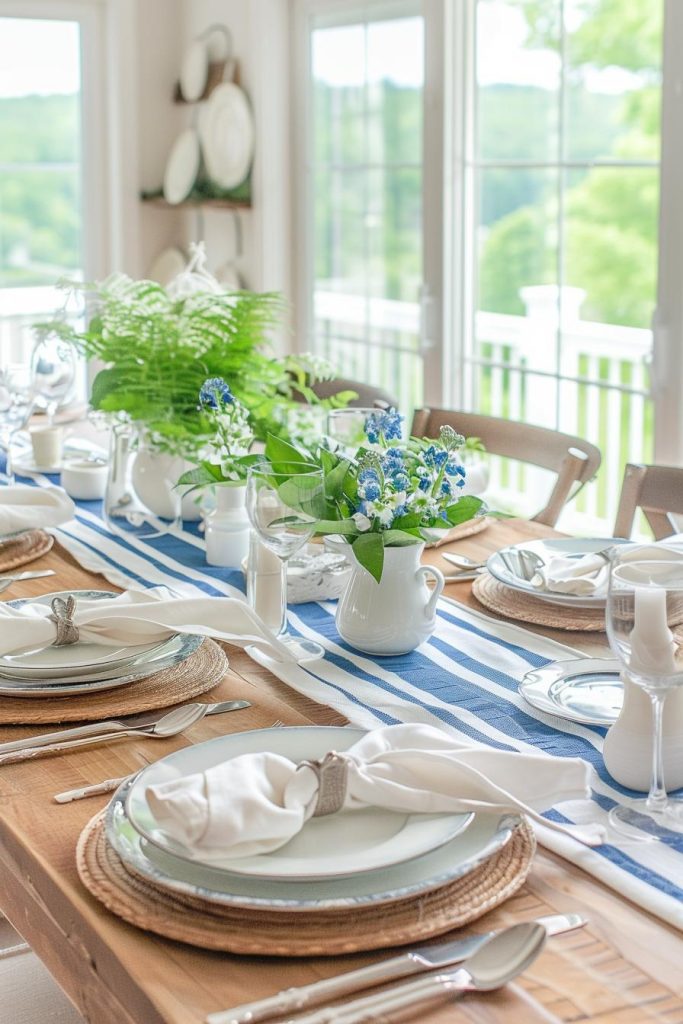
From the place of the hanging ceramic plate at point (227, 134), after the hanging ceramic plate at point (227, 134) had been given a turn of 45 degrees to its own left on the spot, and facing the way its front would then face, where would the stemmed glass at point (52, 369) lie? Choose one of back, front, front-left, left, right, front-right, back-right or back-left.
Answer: front

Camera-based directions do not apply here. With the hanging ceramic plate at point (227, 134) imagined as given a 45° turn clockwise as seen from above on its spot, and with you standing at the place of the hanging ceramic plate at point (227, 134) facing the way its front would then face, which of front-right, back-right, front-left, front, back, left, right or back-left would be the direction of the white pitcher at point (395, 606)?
left

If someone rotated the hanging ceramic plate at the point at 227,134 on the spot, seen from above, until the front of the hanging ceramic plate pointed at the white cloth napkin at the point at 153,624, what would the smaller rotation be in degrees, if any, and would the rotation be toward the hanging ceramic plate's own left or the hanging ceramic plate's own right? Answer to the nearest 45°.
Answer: approximately 45° to the hanging ceramic plate's own left

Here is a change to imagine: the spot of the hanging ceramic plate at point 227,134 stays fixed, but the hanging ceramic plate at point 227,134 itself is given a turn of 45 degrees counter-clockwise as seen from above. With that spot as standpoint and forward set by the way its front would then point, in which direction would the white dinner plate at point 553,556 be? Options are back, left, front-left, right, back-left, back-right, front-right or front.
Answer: front

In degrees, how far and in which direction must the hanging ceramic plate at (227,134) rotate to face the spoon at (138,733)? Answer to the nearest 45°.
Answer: approximately 45° to its left

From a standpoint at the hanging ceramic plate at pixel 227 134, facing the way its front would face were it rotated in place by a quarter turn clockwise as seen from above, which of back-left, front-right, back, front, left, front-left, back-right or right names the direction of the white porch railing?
back

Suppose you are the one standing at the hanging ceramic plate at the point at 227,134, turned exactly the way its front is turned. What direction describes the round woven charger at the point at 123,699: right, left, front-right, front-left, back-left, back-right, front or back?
front-left

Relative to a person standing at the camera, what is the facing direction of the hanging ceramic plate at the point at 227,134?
facing the viewer and to the left of the viewer

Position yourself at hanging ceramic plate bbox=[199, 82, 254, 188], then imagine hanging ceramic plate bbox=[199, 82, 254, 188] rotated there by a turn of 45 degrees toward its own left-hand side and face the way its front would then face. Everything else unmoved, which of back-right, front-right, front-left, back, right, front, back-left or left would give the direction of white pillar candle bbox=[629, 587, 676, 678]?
front

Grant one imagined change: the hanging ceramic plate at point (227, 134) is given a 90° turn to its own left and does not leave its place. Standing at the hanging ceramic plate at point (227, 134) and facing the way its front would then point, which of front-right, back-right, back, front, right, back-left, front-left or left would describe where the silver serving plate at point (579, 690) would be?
front-right
